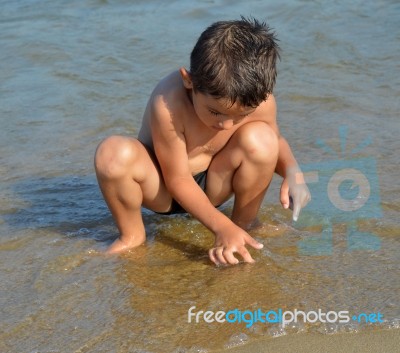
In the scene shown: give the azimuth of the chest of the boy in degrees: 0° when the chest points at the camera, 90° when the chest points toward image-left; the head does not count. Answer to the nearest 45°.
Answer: approximately 315°
